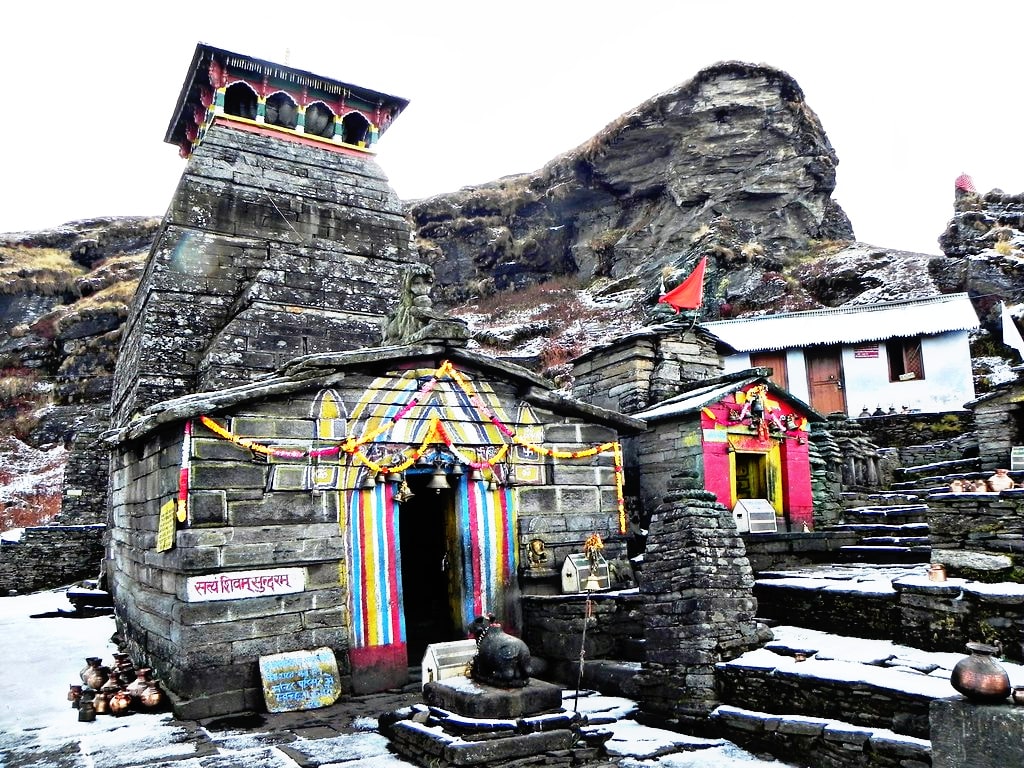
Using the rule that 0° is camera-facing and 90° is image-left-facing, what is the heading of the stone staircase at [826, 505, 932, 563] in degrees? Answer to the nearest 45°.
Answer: approximately 0°

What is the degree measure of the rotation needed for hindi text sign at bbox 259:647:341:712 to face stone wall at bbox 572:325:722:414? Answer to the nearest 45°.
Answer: approximately 135° to its left

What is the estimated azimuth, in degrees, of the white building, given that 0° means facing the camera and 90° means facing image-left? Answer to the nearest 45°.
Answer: approximately 0°

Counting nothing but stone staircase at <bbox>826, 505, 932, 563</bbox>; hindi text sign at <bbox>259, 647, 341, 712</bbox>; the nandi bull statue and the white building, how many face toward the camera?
3

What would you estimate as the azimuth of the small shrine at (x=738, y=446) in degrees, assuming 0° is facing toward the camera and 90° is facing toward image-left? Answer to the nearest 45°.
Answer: approximately 315°

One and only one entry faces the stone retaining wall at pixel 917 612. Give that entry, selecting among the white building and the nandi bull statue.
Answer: the white building

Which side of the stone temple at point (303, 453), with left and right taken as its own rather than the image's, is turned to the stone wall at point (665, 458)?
left
